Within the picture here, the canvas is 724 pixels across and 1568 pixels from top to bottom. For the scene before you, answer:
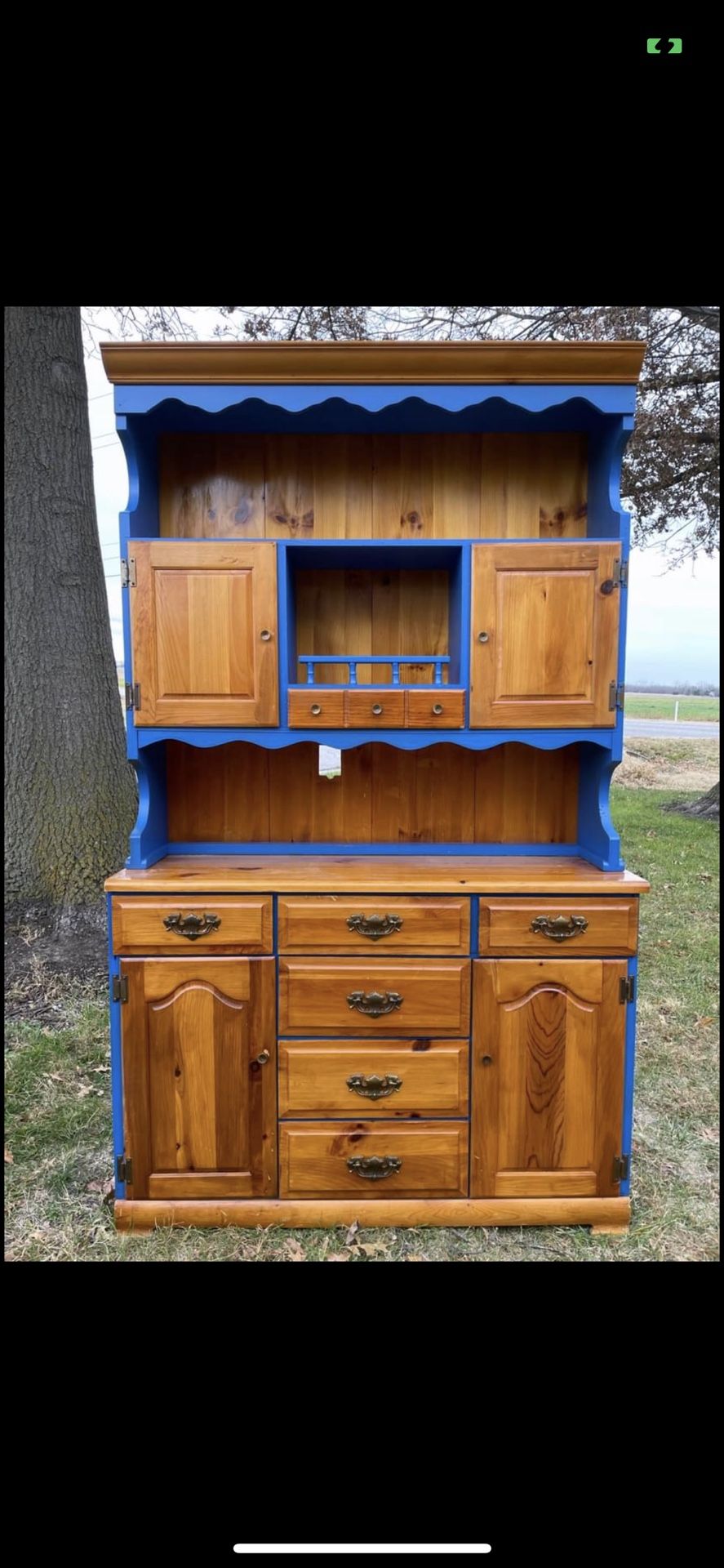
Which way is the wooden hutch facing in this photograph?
toward the camera

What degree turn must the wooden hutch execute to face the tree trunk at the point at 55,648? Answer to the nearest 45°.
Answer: approximately 135° to its right
